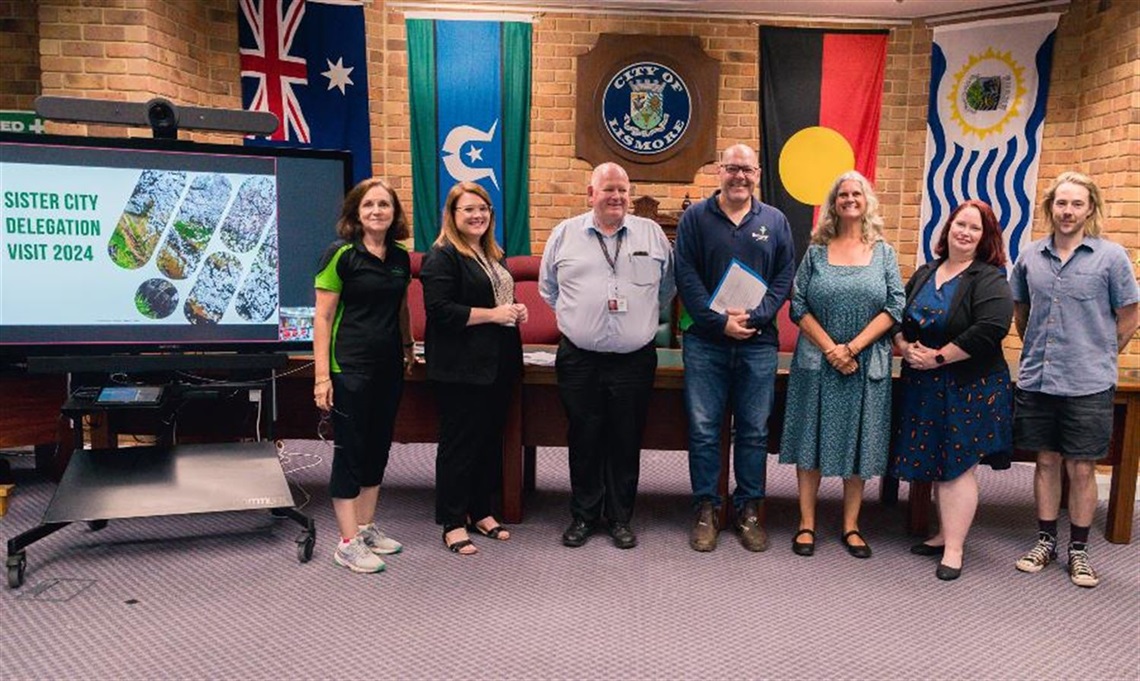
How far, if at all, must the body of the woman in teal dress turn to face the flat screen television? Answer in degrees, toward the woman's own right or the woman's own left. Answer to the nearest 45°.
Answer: approximately 90° to the woman's own right

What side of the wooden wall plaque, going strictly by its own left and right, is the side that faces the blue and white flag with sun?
left

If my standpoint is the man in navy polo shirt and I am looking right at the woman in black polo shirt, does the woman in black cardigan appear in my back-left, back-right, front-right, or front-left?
back-left

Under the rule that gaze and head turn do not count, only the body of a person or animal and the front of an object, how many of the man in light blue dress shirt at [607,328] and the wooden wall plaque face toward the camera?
2

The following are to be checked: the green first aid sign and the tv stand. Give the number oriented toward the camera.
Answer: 2

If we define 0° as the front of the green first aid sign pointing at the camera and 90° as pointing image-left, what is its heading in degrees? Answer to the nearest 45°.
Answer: approximately 0°

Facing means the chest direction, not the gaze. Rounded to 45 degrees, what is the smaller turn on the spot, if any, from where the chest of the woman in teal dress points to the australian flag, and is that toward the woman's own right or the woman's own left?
approximately 135° to the woman's own right

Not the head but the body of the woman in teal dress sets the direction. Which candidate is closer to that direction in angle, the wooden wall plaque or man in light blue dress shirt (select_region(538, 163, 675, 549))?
the man in light blue dress shirt

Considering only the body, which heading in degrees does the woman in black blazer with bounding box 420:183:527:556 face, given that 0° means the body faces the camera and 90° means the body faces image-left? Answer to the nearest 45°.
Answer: approximately 315°
